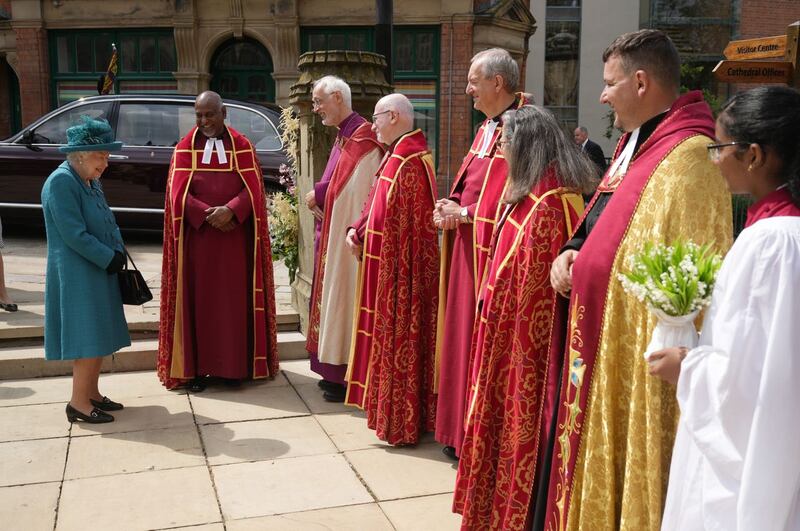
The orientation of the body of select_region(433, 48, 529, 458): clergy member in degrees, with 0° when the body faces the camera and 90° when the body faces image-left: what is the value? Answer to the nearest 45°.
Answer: approximately 90°

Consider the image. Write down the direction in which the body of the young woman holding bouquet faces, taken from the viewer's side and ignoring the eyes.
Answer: to the viewer's left

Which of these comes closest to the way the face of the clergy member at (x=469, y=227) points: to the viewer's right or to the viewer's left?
to the viewer's left

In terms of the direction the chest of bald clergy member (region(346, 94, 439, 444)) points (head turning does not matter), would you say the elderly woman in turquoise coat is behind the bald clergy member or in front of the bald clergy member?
in front

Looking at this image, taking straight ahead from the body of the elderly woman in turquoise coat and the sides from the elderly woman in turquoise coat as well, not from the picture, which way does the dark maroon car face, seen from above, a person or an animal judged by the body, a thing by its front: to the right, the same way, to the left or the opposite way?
the opposite way

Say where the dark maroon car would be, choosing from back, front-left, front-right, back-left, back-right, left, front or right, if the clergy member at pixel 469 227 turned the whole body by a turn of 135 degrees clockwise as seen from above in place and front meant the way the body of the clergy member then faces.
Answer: left

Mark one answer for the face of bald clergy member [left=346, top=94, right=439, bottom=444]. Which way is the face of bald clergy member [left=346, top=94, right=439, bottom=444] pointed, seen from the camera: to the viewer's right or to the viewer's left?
to the viewer's left

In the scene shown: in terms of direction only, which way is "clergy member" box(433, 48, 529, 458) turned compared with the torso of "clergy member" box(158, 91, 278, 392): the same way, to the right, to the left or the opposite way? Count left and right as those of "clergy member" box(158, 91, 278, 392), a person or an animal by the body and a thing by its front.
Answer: to the right

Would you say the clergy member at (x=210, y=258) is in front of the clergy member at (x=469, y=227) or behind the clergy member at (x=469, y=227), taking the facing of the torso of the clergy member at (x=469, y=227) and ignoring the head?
in front

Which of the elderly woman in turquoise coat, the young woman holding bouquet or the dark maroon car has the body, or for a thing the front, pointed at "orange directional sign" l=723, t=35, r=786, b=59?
the elderly woman in turquoise coat

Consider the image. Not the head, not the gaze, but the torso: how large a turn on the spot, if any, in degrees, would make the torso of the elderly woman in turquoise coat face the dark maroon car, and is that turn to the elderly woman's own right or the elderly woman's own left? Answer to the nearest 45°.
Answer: approximately 90° to the elderly woman's own left

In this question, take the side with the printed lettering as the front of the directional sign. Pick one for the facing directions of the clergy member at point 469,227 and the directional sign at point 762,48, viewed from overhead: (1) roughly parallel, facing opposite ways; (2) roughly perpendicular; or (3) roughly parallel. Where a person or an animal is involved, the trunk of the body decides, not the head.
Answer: roughly perpendicular

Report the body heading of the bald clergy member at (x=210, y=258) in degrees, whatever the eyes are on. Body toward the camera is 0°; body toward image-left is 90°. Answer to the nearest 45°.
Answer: approximately 0°

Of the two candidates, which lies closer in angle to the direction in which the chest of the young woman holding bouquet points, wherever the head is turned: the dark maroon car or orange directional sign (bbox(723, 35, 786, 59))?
the dark maroon car

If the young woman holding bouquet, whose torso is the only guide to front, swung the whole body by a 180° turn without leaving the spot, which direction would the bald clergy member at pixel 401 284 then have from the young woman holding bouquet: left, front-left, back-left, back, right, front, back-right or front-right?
back-left

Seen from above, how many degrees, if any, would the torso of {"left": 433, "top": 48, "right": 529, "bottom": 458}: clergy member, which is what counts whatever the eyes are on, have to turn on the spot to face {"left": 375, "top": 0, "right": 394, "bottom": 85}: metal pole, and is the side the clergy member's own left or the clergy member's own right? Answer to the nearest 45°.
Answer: approximately 90° to the clergy member's own right
